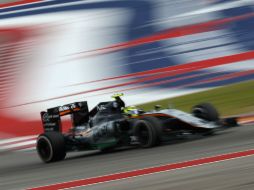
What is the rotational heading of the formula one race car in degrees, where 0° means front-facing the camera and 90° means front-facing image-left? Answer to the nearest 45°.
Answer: approximately 315°
